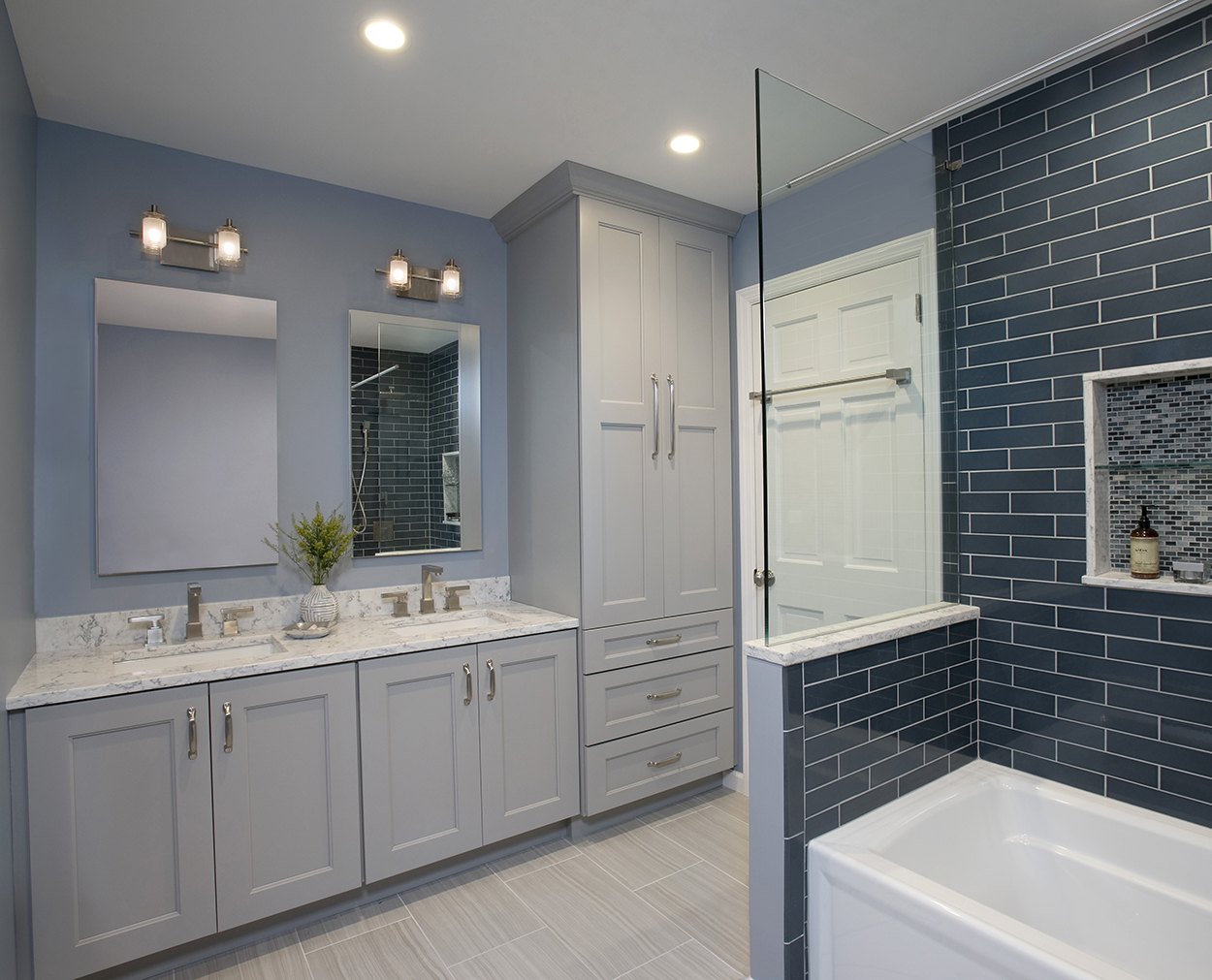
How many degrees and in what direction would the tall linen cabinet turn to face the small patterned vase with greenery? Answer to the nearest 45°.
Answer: approximately 135° to its right

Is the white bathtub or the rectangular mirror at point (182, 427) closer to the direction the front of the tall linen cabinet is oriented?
the white bathtub

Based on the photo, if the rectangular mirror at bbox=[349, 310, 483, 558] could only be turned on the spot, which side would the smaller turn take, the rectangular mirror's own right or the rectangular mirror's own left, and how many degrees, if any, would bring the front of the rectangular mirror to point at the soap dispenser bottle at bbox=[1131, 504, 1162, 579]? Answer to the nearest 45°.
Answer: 0° — it already faces it

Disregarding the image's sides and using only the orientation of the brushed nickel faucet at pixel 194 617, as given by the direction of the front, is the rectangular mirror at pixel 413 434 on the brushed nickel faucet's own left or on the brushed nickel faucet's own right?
on the brushed nickel faucet's own left

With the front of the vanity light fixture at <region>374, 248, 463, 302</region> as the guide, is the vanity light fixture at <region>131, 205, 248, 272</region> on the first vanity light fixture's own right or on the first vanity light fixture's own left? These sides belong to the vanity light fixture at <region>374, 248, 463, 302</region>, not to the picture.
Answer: on the first vanity light fixture's own right

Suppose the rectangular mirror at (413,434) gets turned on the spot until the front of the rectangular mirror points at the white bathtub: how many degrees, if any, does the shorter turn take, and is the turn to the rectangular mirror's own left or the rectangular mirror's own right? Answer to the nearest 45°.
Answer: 0° — it already faces it
